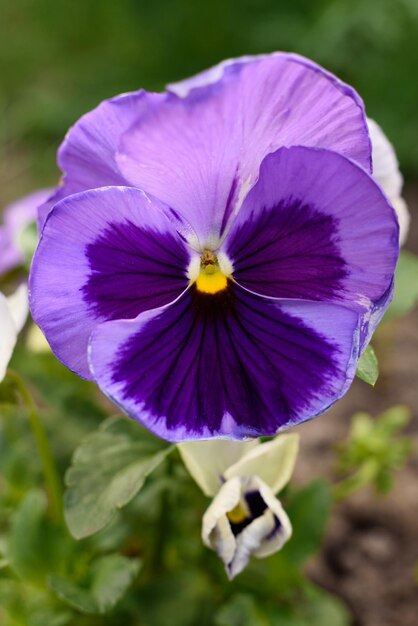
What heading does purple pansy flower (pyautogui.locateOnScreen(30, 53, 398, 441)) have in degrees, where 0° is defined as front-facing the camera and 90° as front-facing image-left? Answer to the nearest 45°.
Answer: approximately 0°
